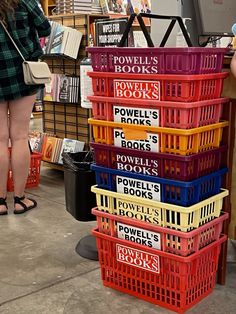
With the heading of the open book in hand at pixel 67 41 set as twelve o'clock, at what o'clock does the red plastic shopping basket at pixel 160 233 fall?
The red plastic shopping basket is roughly at 10 o'clock from the open book in hand.

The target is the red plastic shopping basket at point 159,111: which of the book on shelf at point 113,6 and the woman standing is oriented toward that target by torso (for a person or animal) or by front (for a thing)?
the book on shelf

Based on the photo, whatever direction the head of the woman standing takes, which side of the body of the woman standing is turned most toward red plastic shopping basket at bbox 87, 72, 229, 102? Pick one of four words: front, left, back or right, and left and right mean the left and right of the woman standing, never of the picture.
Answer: right

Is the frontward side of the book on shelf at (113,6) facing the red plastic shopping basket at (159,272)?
yes

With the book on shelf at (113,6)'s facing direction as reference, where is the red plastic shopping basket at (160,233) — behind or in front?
in front

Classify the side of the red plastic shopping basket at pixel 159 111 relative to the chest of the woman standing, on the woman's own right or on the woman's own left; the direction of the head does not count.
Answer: on the woman's own right

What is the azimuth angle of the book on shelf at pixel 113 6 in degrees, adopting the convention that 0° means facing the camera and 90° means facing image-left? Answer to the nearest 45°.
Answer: approximately 0°

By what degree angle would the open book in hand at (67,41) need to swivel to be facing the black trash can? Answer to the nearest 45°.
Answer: approximately 45° to its left

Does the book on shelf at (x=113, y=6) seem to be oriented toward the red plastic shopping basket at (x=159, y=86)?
yes

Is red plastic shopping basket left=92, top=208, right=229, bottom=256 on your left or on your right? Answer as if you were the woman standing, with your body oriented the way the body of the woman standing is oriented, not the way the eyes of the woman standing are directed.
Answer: on your right

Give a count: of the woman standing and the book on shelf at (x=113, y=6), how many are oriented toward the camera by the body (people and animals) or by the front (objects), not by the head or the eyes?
1

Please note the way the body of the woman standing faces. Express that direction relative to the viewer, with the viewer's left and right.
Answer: facing away from the viewer and to the right of the viewer
